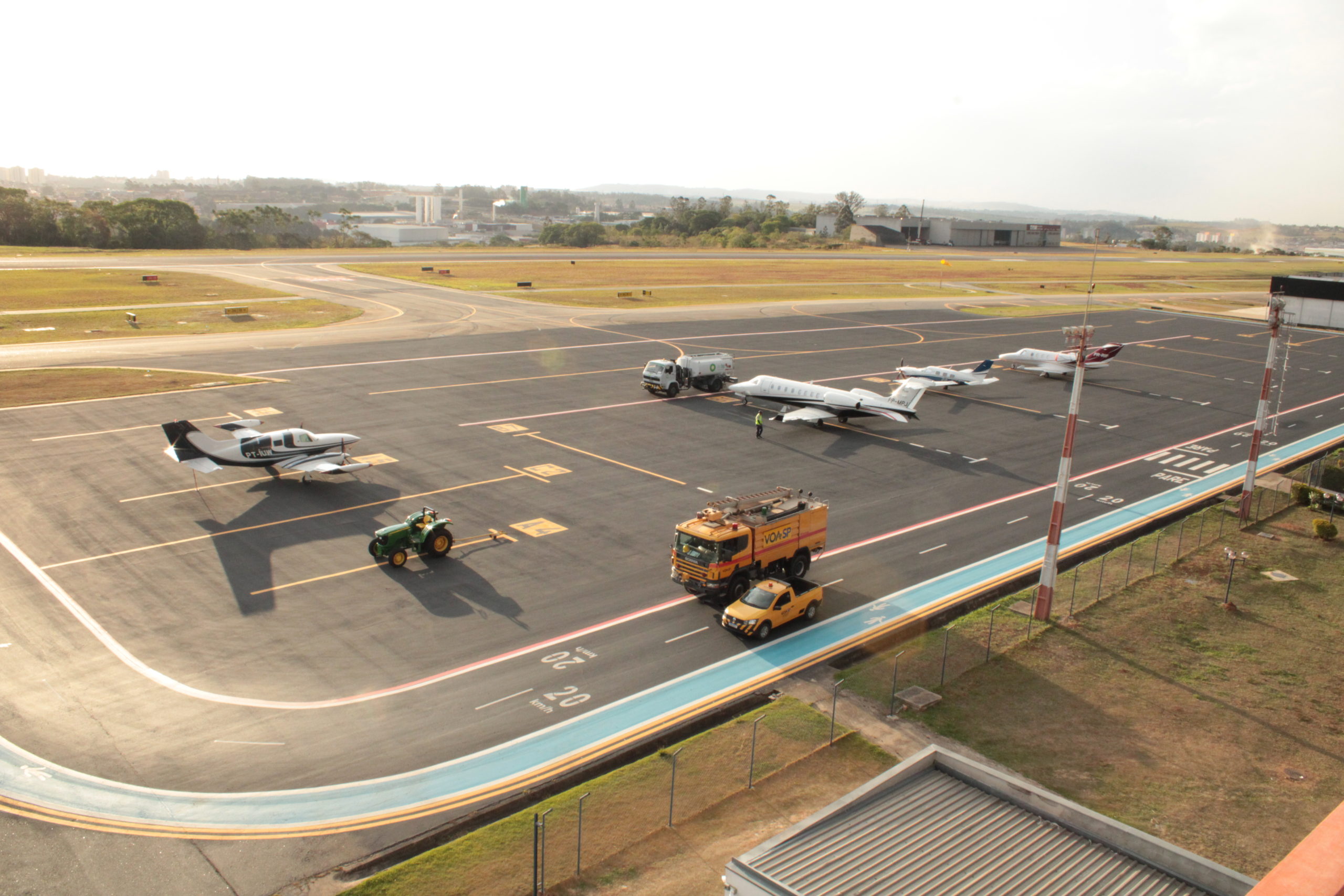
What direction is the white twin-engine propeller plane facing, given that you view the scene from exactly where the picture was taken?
facing away from the viewer and to the right of the viewer

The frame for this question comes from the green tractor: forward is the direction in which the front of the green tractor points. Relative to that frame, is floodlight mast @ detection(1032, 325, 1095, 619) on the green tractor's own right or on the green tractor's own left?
on the green tractor's own left

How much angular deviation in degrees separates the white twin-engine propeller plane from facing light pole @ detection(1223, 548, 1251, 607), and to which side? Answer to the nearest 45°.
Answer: approximately 90° to its right

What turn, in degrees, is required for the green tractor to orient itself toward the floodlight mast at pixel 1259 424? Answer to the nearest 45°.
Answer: approximately 135° to its left

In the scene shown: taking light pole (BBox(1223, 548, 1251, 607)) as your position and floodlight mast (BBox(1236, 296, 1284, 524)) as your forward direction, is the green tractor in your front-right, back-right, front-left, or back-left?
back-left

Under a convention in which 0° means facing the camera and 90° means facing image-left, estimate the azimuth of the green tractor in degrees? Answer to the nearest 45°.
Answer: approximately 45°

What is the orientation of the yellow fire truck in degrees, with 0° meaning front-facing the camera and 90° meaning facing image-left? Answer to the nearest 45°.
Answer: approximately 45°

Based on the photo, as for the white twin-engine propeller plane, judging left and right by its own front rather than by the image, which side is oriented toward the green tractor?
right

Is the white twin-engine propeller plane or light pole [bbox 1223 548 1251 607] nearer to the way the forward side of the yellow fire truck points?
the white twin-engine propeller plane
